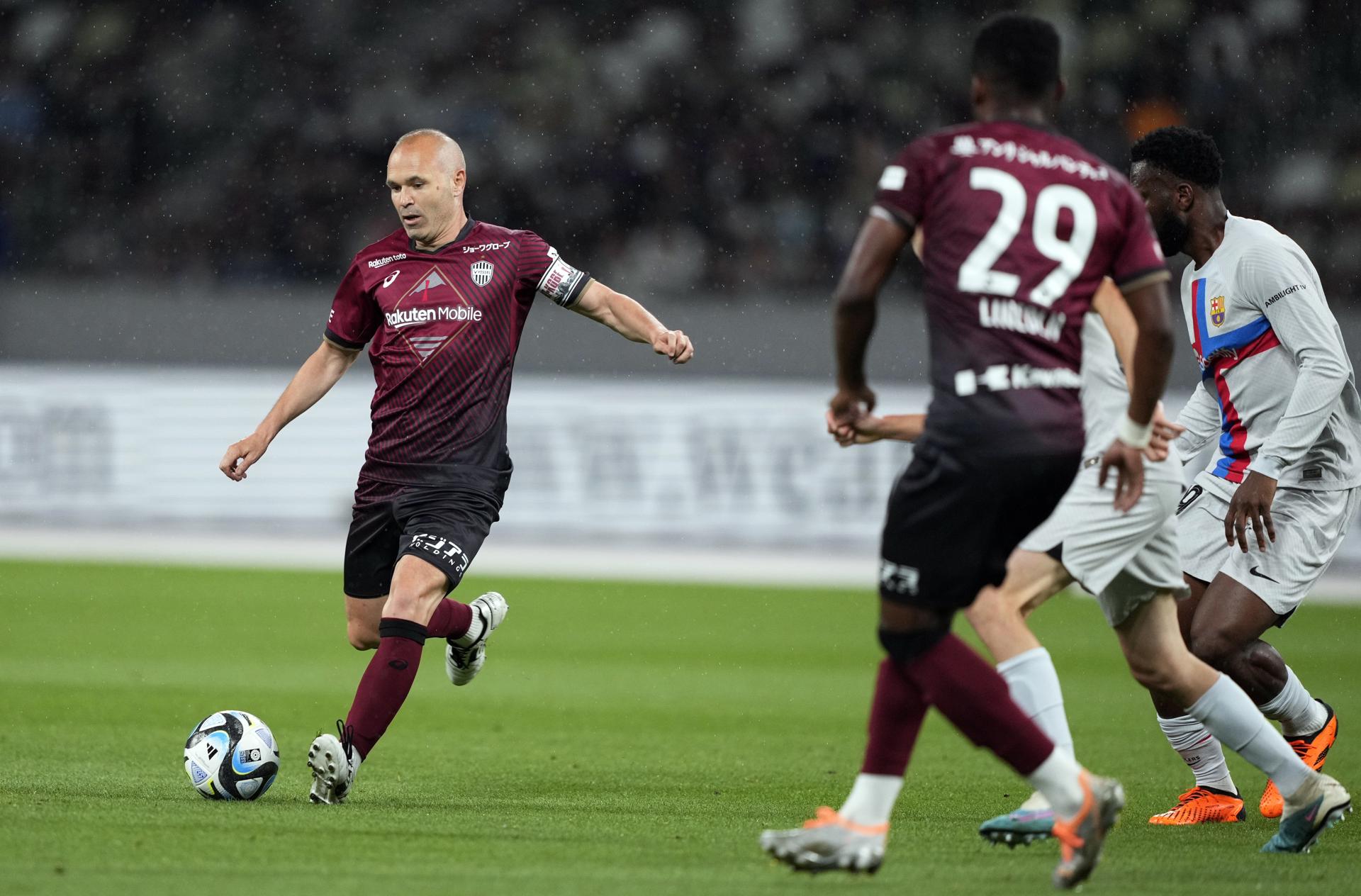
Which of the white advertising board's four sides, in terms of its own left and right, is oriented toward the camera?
front

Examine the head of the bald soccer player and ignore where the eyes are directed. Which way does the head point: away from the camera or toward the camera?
toward the camera

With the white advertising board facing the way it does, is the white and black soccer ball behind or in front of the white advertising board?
in front

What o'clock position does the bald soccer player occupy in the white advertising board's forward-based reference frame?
The bald soccer player is roughly at 12 o'clock from the white advertising board.
